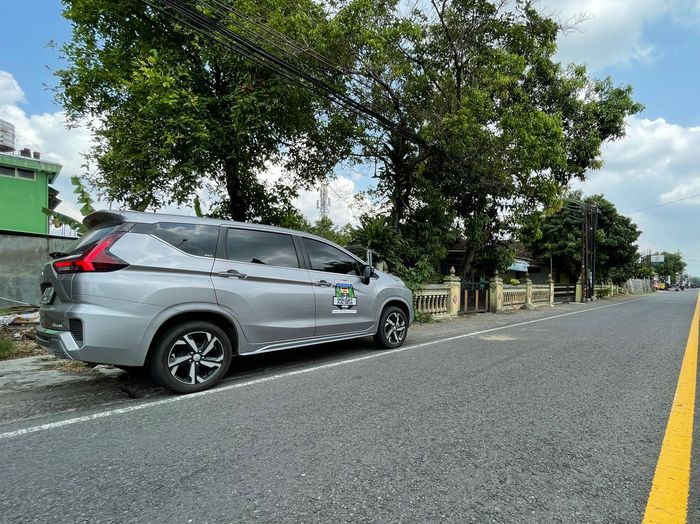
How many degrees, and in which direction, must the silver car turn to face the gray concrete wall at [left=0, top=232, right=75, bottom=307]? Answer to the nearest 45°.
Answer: approximately 90° to its left

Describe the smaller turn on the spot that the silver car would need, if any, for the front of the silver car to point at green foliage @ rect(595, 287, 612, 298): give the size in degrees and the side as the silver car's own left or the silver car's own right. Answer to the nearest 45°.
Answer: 0° — it already faces it

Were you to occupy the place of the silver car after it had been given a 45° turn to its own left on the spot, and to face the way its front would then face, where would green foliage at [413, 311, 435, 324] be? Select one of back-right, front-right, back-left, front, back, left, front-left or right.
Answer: front-right

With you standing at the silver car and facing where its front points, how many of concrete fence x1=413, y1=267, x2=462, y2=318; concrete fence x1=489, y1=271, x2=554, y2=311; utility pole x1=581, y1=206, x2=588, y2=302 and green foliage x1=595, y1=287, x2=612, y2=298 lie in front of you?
4

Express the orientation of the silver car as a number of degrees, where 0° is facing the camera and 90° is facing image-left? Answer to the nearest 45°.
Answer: approximately 225°

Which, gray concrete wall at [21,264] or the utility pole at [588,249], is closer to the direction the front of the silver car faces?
the utility pole

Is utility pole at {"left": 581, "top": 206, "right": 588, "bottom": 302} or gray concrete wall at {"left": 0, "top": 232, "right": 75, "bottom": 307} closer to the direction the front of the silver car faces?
the utility pole

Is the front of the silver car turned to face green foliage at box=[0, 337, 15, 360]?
no

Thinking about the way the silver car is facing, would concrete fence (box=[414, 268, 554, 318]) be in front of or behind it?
in front

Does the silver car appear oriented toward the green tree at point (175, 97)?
no

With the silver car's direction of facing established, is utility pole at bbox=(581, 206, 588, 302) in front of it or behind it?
in front

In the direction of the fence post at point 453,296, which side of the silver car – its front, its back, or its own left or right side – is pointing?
front

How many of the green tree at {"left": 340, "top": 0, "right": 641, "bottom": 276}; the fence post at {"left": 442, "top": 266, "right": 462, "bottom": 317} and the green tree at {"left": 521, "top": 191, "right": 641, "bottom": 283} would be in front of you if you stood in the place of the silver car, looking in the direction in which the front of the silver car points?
3

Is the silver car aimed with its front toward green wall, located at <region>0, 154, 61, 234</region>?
no

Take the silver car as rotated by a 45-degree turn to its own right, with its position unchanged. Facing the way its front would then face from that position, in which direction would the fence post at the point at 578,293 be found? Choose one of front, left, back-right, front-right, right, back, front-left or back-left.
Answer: front-left

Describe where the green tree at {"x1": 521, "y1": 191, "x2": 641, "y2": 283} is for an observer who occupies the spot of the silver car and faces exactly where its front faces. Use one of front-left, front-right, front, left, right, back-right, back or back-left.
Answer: front

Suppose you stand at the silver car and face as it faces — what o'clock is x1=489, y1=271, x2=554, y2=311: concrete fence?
The concrete fence is roughly at 12 o'clock from the silver car.
